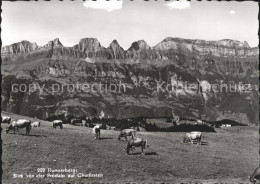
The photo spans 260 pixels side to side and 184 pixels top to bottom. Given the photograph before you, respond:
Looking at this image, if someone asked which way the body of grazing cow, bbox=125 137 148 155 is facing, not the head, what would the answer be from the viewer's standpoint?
to the viewer's left
